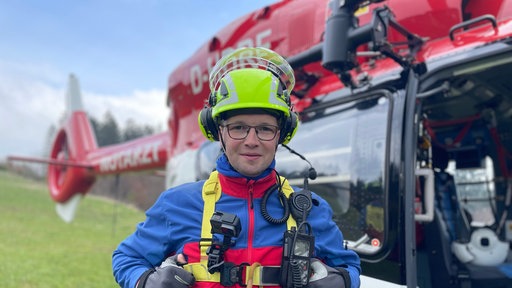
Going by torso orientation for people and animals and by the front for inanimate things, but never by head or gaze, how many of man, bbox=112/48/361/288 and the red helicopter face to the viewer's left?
0

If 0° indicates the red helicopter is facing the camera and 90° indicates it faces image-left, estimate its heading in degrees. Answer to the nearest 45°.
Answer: approximately 315°

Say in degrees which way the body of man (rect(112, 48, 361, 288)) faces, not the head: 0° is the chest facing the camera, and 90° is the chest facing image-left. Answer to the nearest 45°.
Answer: approximately 0°

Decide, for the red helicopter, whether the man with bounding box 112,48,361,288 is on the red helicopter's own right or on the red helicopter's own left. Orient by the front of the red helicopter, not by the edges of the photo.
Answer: on the red helicopter's own right
